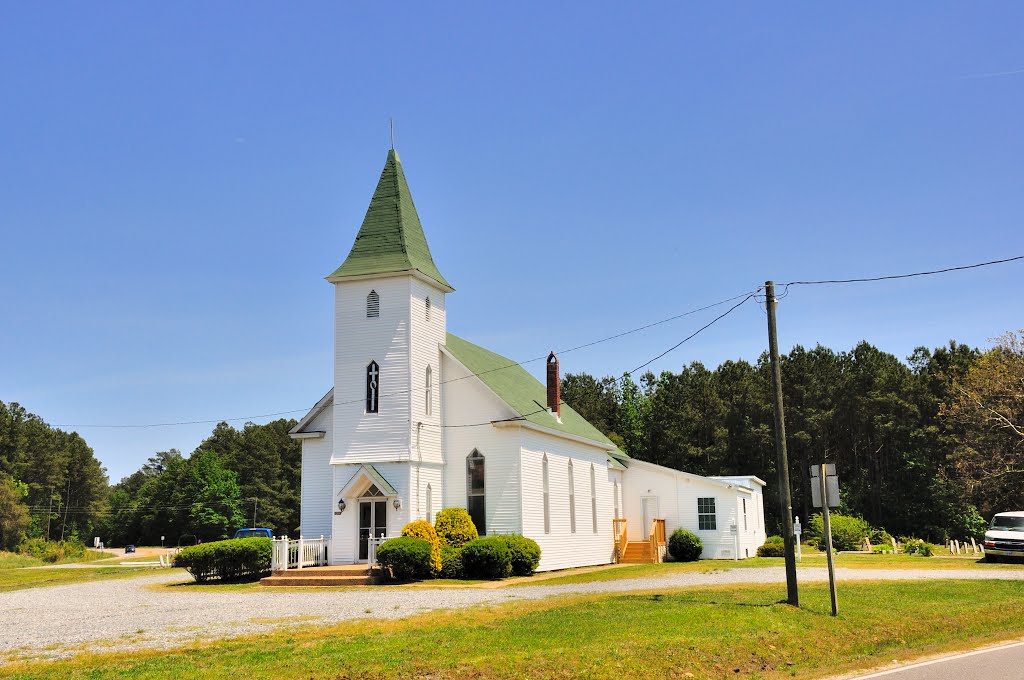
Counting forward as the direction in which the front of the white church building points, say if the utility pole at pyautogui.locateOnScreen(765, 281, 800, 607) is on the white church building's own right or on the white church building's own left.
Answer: on the white church building's own left

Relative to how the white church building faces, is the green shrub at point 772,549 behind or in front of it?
behind

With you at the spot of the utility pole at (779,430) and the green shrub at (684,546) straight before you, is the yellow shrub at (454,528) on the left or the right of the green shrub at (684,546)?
left

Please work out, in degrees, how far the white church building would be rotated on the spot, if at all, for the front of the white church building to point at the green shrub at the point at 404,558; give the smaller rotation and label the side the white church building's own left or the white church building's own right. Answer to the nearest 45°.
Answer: approximately 45° to the white church building's own left

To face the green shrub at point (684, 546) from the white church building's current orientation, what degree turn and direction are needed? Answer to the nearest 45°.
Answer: approximately 180°

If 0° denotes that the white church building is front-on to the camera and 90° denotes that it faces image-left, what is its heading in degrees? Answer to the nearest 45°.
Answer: approximately 45°

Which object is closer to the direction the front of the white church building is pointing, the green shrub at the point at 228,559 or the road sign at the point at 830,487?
the green shrub

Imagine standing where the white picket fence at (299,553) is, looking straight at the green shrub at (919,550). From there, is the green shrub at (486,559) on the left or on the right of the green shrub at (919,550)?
right

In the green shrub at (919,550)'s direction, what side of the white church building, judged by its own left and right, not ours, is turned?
back

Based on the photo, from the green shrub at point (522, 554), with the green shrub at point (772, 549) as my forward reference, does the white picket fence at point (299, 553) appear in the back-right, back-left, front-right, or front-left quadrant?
back-left

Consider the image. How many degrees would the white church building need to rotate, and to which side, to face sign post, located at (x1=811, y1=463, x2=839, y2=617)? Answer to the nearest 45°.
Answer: approximately 90° to its left
